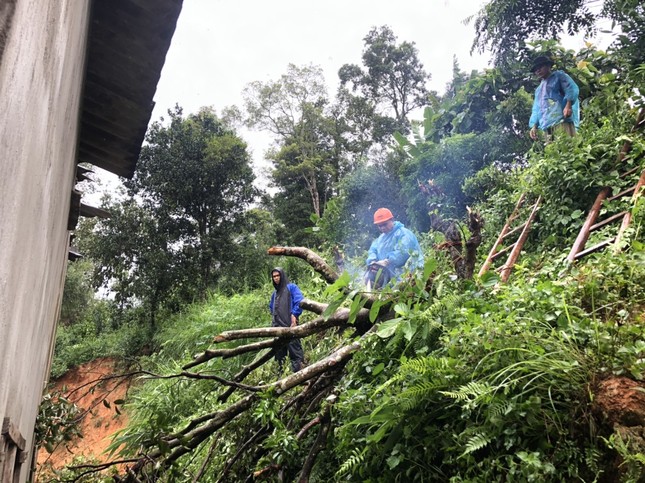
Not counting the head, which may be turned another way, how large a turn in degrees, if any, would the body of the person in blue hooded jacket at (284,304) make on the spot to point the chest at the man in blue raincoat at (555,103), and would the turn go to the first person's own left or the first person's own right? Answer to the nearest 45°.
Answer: approximately 135° to the first person's own left

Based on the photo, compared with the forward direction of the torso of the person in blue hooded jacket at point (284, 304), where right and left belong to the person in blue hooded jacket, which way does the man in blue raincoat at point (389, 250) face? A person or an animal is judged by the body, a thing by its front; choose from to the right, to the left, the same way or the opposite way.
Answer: the same way

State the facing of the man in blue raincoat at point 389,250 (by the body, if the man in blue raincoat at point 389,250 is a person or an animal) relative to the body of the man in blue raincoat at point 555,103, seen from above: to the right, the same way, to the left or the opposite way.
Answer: the same way

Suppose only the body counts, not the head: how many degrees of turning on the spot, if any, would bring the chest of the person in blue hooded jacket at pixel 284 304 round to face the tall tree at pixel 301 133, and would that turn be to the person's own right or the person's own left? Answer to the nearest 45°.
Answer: approximately 135° to the person's own right

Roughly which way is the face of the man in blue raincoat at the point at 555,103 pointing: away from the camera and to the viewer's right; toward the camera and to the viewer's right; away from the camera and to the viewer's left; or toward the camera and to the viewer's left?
toward the camera and to the viewer's left

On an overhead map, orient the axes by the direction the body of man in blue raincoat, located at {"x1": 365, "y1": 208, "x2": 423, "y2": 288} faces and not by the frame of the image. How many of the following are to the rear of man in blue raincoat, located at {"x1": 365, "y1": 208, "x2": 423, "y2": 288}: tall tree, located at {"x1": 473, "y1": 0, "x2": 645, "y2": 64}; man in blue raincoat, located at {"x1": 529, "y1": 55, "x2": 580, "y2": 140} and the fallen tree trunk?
2

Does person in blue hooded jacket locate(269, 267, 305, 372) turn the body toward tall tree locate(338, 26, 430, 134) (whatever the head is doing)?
no

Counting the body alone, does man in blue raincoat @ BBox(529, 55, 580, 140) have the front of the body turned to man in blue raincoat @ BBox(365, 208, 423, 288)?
yes

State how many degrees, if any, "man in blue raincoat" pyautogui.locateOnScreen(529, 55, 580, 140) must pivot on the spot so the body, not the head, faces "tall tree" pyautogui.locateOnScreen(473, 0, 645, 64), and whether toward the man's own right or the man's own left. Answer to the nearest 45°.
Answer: approximately 135° to the man's own right

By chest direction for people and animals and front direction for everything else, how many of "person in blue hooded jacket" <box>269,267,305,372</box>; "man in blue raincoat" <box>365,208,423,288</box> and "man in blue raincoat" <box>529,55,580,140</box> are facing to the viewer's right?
0

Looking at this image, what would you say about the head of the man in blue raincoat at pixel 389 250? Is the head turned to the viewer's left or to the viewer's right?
to the viewer's left

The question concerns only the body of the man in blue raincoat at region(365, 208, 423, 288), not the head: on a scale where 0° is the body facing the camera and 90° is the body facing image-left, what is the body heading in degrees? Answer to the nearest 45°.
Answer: approximately 45°

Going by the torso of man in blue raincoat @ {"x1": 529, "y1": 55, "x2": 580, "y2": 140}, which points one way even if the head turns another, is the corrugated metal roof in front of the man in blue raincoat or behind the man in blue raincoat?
in front

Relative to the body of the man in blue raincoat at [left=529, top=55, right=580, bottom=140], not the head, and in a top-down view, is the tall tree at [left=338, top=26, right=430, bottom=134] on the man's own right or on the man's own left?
on the man's own right

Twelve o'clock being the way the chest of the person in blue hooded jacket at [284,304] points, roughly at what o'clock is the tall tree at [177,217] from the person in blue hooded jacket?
The tall tree is roughly at 4 o'clock from the person in blue hooded jacket.

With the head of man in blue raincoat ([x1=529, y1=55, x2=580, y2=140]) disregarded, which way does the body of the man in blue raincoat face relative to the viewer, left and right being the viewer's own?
facing the viewer and to the left of the viewer
